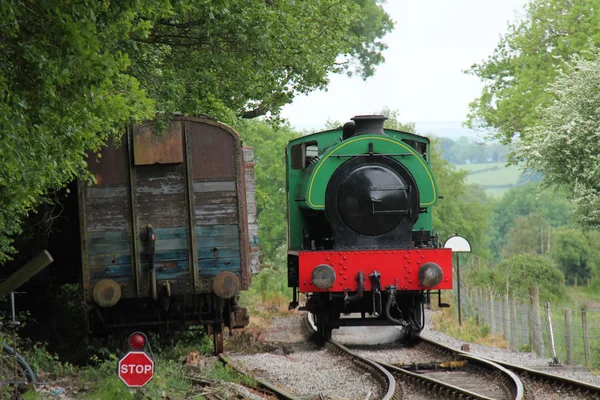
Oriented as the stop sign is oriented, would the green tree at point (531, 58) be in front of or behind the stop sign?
behind

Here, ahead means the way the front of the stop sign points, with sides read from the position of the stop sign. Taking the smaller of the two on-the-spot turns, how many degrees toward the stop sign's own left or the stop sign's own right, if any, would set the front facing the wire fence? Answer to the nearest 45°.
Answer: approximately 135° to the stop sign's own left

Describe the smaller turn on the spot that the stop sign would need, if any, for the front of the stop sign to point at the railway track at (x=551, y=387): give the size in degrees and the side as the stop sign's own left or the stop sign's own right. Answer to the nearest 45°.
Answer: approximately 90° to the stop sign's own left

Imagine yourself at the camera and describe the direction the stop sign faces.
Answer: facing the viewer

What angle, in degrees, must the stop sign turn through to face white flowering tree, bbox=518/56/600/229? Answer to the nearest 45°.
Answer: approximately 135° to its left

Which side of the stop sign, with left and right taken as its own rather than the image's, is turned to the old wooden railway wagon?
back
